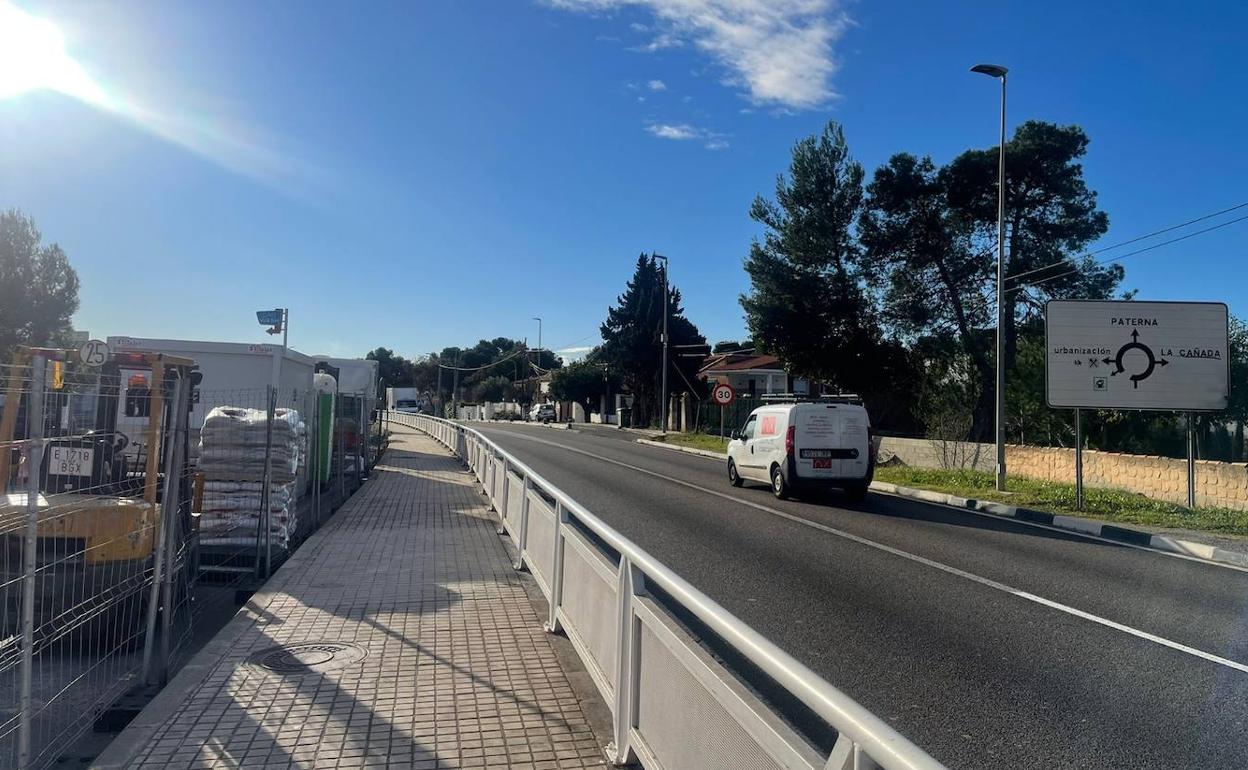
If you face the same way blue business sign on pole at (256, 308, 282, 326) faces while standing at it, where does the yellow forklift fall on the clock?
The yellow forklift is roughly at 12 o'clock from the blue business sign on pole.

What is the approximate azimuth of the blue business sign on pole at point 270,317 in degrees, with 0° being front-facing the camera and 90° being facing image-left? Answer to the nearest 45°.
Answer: approximately 0°

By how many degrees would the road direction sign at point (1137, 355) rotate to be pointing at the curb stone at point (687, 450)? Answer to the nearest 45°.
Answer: approximately 135° to its right

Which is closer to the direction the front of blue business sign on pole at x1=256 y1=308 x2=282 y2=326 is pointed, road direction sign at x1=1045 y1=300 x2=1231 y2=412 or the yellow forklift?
the yellow forklift
